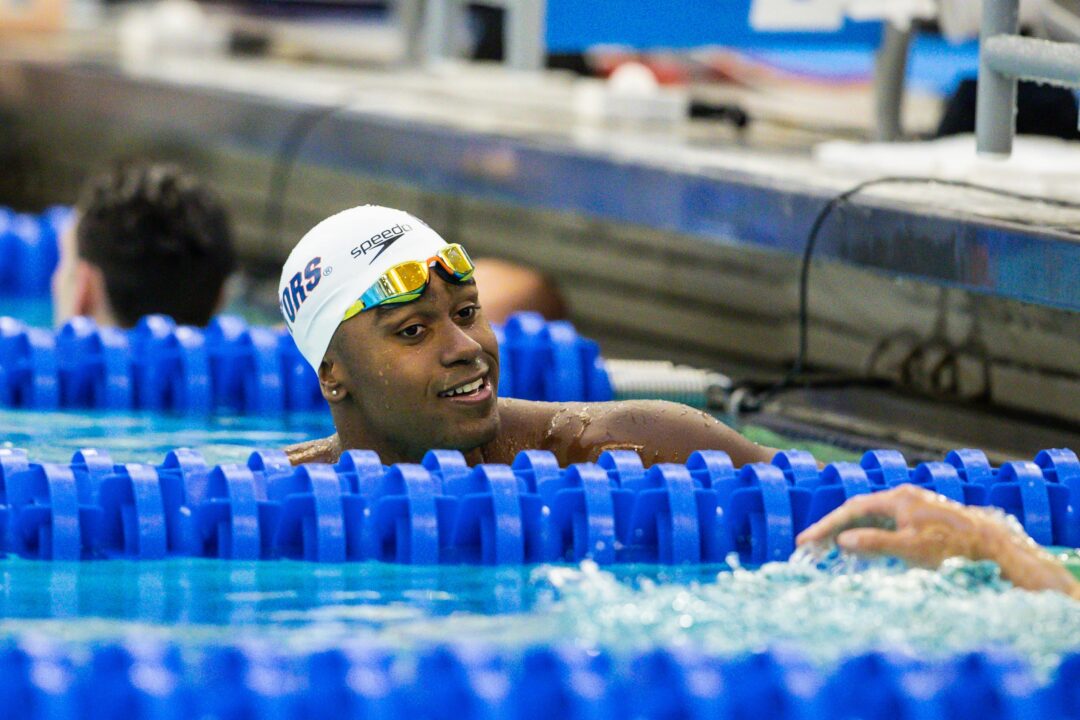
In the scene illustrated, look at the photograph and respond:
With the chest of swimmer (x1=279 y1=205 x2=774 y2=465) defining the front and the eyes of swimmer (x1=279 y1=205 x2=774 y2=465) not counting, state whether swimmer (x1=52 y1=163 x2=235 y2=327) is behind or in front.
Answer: behind

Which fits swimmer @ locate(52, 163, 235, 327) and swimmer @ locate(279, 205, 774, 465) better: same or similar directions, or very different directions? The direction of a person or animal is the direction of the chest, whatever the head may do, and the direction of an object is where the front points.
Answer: very different directions

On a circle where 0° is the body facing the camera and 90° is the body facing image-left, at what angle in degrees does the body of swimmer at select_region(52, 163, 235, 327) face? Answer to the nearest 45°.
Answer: approximately 135°

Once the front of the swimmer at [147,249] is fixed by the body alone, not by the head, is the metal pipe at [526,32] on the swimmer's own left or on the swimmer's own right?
on the swimmer's own right

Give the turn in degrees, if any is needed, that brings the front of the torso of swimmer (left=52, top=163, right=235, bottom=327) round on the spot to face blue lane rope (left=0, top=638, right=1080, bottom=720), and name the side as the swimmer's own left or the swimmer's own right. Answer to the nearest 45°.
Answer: approximately 135° to the swimmer's own left

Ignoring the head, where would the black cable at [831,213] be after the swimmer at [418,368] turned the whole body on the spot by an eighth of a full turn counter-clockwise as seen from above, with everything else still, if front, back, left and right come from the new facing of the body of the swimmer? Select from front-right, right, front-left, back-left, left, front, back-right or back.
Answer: front-left

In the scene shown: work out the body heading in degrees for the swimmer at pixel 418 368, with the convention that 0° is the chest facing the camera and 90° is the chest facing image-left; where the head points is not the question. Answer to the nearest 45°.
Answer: approximately 315°
